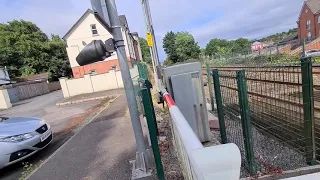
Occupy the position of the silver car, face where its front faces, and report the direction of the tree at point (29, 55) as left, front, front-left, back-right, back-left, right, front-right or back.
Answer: back-left

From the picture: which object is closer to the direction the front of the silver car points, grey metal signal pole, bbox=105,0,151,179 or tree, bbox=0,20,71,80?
the grey metal signal pole

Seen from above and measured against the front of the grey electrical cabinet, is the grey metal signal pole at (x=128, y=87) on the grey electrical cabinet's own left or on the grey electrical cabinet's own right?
on the grey electrical cabinet's own right

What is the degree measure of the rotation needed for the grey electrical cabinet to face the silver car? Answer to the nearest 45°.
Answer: approximately 90° to its right

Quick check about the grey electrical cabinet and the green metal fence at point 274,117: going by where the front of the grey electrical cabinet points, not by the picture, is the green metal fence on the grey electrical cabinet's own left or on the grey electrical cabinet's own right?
on the grey electrical cabinet's own left

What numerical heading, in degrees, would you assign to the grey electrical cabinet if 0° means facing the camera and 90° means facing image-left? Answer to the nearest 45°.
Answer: approximately 0°

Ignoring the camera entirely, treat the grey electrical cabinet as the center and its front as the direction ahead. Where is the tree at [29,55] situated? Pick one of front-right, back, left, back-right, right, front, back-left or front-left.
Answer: back-right

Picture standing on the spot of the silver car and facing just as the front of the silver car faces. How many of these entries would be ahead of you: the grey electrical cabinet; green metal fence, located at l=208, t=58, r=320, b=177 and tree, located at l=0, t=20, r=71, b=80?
2
